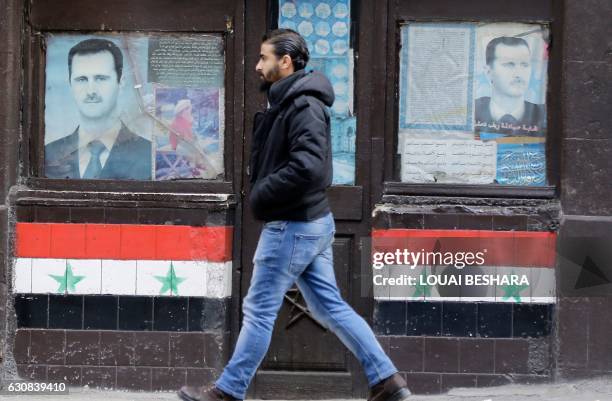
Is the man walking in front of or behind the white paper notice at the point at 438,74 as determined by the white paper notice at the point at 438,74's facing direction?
in front

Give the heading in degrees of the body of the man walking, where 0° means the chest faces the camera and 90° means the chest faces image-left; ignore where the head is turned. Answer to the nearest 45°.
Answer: approximately 90°

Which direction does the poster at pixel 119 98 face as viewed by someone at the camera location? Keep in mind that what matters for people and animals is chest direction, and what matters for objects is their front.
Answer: facing the viewer

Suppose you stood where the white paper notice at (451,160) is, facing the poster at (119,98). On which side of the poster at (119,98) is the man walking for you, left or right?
left

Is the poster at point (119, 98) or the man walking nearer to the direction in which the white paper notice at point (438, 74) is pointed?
the man walking

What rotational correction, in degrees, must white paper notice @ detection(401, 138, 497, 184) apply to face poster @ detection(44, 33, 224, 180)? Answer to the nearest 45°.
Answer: approximately 90° to its right

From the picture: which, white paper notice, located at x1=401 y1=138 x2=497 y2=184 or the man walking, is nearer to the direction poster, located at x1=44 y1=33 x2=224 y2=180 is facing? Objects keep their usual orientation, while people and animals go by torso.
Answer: the man walking

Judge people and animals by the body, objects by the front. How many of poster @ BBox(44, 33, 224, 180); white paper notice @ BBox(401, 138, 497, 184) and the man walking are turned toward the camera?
2

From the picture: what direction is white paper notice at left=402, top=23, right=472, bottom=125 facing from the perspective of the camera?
toward the camera

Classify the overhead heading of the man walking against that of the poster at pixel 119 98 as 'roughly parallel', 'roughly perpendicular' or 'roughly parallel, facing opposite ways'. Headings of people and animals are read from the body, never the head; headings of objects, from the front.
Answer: roughly perpendicular

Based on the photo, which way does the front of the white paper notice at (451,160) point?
toward the camera
